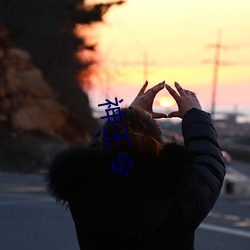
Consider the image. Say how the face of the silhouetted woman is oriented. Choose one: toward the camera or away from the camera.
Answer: away from the camera

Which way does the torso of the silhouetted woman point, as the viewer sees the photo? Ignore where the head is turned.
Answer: away from the camera
